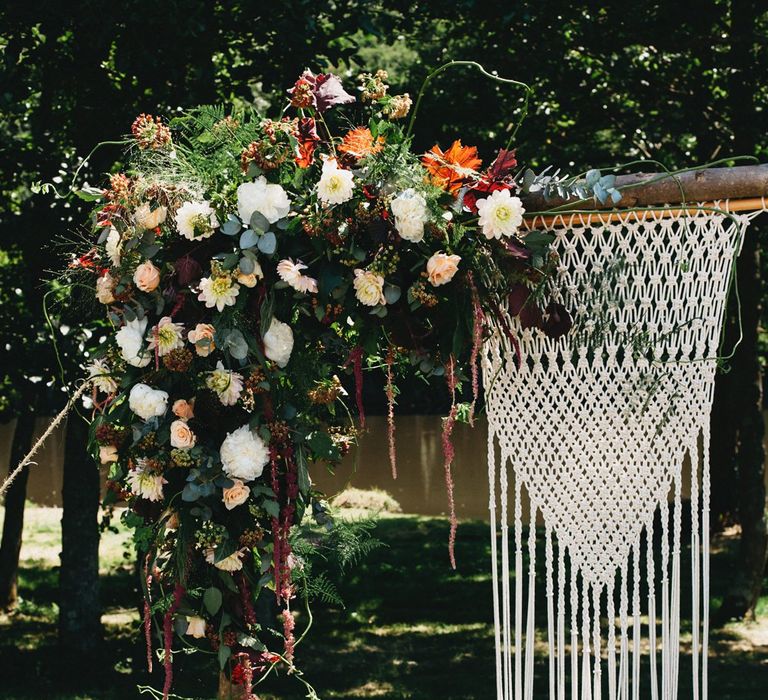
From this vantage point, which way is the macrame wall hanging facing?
toward the camera

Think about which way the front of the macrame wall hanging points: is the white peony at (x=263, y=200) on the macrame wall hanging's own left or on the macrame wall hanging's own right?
on the macrame wall hanging's own right

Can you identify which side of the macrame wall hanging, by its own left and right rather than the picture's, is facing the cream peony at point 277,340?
right

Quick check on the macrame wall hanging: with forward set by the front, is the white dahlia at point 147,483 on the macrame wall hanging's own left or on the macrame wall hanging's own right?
on the macrame wall hanging's own right

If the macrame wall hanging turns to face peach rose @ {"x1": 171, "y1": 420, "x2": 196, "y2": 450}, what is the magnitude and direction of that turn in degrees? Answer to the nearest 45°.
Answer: approximately 45° to its right

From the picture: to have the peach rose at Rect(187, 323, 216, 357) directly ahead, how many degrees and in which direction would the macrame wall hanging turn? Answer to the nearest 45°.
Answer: approximately 45° to its right

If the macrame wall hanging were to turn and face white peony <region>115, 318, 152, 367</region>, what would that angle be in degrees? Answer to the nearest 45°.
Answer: approximately 90° to its right

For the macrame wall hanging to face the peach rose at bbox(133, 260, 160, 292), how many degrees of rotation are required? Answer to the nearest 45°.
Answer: approximately 90° to its right

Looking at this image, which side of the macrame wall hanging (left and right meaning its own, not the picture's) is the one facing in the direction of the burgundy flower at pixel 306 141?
right

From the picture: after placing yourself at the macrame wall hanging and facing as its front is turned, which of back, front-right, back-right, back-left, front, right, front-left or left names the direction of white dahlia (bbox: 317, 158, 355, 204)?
front-right
